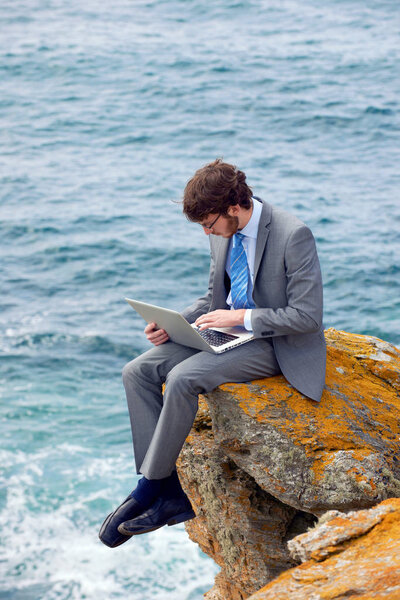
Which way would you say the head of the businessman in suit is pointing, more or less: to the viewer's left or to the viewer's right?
to the viewer's left

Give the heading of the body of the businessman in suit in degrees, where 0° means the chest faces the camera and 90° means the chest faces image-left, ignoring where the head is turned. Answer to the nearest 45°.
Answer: approximately 45°
